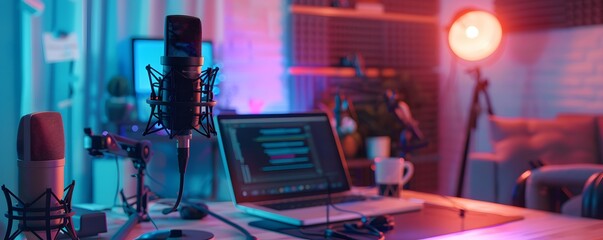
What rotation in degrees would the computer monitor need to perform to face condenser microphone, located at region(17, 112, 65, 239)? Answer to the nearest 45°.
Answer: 0° — it already faces it

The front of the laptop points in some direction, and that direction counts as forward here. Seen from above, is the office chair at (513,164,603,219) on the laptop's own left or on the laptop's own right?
on the laptop's own left

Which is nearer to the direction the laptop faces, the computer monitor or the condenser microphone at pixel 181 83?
the condenser microphone

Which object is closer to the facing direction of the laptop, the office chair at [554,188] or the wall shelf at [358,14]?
the office chair

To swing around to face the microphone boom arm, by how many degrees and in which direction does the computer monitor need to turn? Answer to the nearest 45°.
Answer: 0° — it already faces it

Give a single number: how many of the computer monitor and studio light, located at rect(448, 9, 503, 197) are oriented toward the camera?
2

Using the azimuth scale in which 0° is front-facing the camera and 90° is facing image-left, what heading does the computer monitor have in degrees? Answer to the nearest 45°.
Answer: approximately 0°

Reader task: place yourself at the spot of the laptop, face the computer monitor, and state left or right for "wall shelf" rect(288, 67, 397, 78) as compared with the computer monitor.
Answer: right

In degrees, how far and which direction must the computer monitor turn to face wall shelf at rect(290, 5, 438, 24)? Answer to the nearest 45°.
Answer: approximately 135° to its left

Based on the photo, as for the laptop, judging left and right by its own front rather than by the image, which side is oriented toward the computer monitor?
back

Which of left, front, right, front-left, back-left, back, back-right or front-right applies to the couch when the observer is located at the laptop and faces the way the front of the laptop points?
left

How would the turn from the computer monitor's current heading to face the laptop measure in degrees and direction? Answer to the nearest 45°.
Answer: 0° — it already faces it

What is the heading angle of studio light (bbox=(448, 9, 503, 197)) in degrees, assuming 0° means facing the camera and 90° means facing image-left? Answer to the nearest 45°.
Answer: approximately 0°

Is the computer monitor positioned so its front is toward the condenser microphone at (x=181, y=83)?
yes
